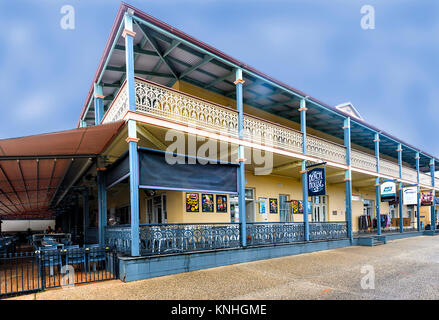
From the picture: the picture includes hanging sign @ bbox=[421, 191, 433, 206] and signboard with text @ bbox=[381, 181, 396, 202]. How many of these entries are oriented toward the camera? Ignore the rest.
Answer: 2

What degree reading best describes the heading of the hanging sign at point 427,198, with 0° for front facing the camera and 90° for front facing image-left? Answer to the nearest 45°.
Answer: approximately 0°
